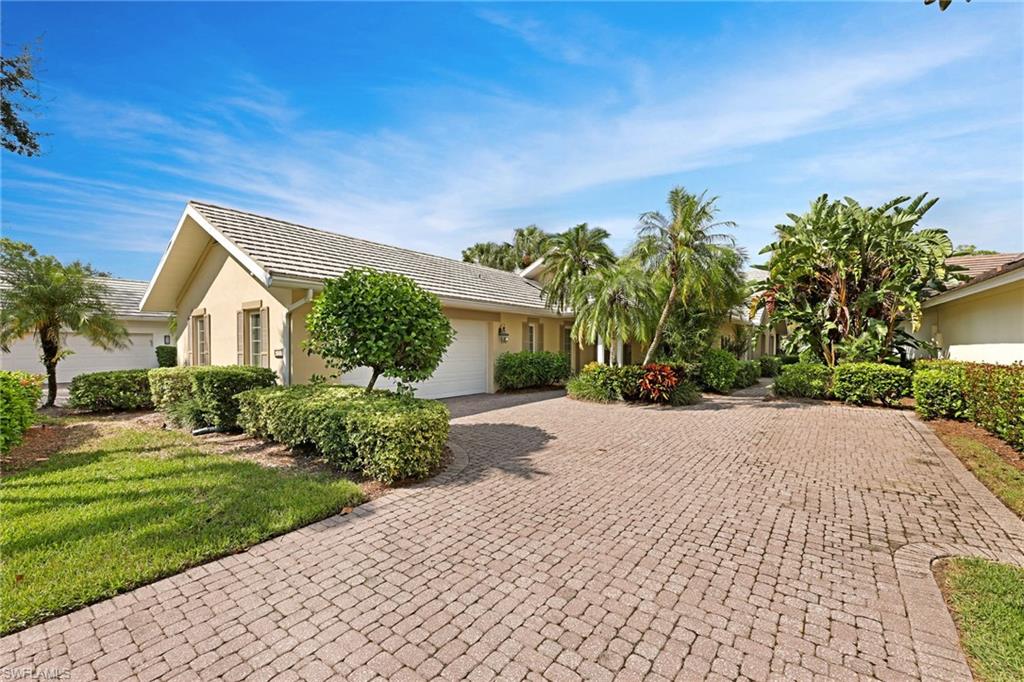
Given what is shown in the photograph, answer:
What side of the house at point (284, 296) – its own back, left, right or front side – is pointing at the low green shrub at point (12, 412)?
right

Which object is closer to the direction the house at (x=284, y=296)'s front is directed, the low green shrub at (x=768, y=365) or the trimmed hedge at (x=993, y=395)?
the trimmed hedge

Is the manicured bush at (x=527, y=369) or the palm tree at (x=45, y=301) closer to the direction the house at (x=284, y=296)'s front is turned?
the manicured bush

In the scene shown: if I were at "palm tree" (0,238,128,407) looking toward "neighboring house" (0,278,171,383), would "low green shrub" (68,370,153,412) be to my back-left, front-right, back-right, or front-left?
back-right

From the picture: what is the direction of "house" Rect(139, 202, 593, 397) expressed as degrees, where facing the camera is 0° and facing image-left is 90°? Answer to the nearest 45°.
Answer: approximately 315°

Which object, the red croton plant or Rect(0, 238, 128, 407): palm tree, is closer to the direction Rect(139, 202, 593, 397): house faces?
the red croton plant

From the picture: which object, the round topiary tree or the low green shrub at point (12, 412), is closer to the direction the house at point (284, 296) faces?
the round topiary tree

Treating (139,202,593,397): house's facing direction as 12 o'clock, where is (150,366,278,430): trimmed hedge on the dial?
The trimmed hedge is roughly at 2 o'clock from the house.

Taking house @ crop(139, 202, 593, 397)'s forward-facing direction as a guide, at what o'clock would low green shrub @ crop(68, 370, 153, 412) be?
The low green shrub is roughly at 4 o'clock from the house.

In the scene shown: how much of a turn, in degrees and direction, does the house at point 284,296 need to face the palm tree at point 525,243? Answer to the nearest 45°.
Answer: approximately 90° to its left

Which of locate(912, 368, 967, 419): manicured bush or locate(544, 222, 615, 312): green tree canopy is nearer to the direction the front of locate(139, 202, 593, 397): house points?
the manicured bush
